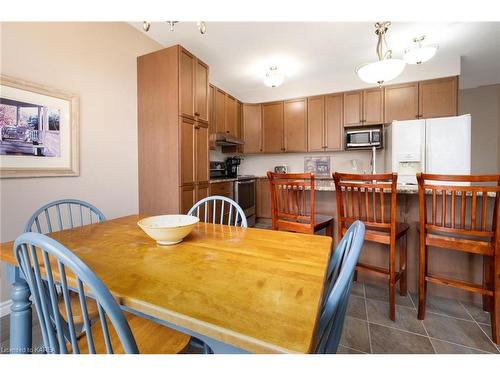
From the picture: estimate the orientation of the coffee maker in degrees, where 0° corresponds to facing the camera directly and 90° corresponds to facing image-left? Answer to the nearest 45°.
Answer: approximately 315°

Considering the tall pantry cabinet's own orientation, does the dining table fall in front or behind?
in front

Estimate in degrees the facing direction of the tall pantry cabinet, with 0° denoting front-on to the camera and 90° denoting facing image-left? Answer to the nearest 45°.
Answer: approximately 315°

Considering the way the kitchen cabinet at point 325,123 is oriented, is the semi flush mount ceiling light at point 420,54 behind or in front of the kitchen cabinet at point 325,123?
in front
